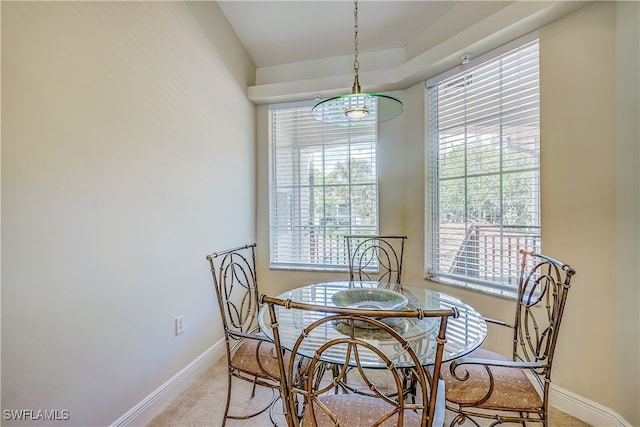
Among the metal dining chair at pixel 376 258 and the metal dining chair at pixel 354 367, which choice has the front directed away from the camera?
the metal dining chair at pixel 354 367

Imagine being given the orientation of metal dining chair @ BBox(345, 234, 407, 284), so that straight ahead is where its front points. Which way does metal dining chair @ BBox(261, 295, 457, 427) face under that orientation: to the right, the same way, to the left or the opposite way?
the opposite way

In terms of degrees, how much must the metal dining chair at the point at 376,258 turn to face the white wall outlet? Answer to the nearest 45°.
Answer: approximately 45° to its right

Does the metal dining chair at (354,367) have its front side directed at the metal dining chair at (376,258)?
yes

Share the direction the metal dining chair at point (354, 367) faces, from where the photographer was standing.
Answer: facing away from the viewer

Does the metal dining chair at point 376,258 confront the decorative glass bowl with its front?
yes

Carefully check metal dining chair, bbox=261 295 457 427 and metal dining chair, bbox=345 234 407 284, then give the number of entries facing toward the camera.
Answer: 1

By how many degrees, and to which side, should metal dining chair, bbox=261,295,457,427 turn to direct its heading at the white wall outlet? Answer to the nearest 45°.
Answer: approximately 45° to its left

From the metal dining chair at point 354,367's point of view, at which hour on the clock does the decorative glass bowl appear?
The decorative glass bowl is roughly at 12 o'clock from the metal dining chair.

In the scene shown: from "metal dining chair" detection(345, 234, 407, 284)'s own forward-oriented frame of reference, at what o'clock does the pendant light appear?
The pendant light is roughly at 12 o'clock from the metal dining chair.

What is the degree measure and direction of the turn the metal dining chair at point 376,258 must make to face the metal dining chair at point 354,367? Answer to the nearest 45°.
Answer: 0° — it already faces it

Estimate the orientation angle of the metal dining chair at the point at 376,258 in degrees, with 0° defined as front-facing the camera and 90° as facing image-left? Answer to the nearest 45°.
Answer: approximately 0°
